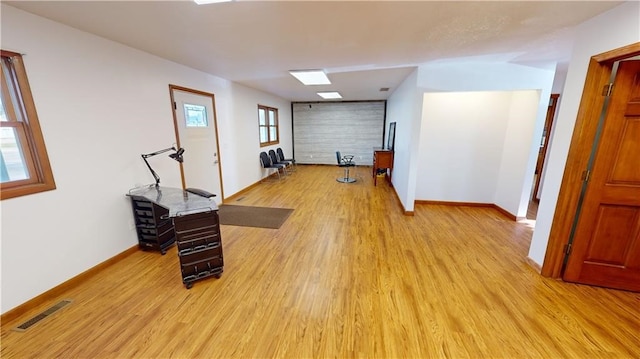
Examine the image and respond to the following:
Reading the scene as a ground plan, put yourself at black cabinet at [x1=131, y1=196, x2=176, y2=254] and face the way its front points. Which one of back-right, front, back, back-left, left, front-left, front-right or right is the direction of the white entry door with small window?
back

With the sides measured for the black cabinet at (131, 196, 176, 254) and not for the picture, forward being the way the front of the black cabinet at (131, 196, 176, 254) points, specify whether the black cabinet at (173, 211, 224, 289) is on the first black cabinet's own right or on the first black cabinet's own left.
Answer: on the first black cabinet's own left

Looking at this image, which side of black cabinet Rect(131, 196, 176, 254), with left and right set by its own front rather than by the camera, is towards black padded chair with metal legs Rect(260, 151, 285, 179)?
back

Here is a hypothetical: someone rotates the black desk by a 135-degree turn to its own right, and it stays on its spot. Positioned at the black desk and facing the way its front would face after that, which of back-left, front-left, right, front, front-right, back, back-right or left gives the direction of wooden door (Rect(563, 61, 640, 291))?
back-right

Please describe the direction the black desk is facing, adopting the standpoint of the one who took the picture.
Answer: facing the viewer and to the left of the viewer

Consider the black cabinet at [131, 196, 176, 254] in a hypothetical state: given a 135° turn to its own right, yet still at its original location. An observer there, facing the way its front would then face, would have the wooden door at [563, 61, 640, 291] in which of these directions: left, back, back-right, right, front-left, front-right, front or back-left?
back-right

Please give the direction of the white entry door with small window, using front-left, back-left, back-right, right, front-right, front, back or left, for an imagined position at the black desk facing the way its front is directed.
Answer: back-right
